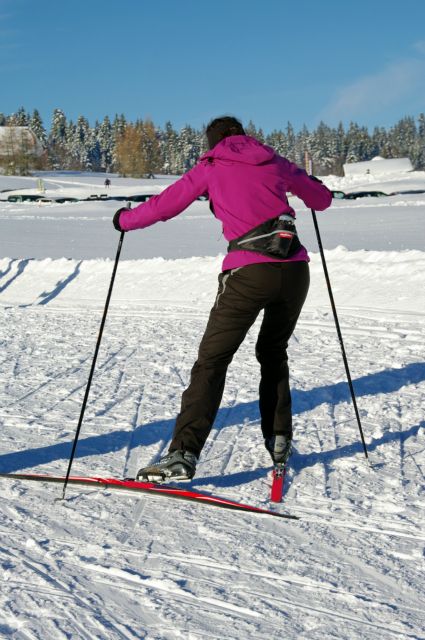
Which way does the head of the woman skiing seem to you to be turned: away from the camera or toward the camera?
away from the camera

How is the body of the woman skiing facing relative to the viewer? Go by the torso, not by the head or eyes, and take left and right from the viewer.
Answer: facing away from the viewer and to the left of the viewer
